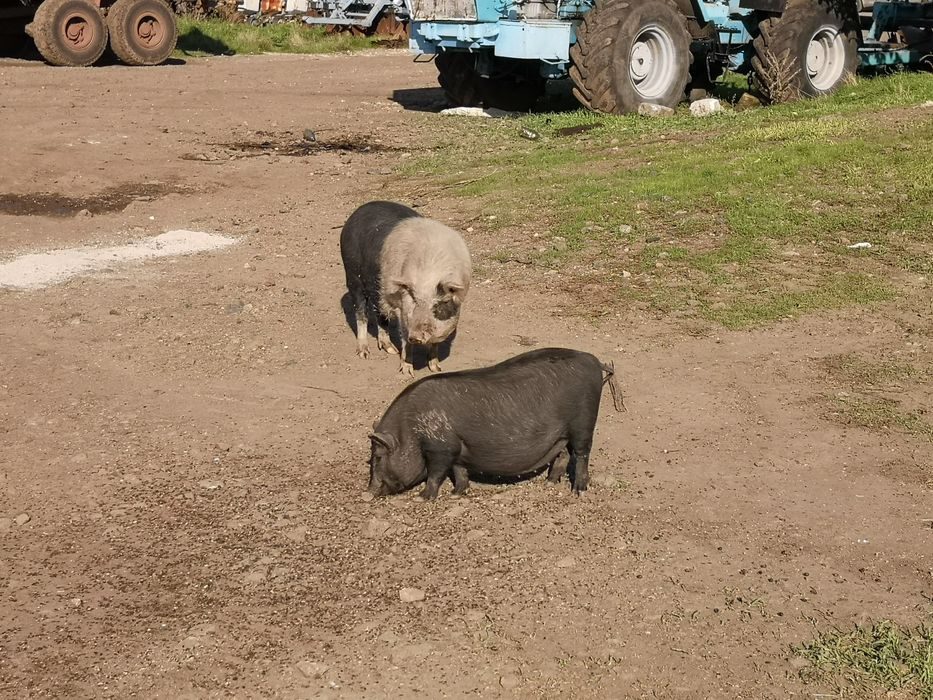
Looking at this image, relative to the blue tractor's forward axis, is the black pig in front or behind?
in front

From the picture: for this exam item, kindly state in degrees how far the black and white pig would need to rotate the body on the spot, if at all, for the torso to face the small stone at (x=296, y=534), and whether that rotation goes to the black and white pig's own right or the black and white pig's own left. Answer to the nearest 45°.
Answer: approximately 45° to the black and white pig's own right

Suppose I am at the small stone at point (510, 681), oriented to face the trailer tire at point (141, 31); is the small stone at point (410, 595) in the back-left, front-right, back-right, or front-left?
front-left

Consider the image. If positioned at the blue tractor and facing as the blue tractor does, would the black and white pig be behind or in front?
in front

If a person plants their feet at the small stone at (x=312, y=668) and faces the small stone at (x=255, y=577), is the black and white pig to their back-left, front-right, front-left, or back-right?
front-right

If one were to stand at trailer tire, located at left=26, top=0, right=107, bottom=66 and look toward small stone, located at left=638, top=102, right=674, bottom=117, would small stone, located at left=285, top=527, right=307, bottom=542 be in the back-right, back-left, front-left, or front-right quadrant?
front-right

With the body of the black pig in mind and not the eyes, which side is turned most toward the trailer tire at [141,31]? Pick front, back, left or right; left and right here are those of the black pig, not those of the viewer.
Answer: right

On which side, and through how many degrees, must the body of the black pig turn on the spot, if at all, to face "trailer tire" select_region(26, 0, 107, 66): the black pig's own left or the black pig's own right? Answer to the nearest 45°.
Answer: approximately 45° to the black pig's own right

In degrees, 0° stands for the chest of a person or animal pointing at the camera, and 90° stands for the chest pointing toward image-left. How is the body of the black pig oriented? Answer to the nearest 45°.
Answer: approximately 90°

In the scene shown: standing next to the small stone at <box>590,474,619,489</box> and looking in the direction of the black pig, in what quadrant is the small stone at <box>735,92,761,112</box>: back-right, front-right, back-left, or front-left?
back-right

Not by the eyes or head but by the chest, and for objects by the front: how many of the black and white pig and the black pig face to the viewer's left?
1

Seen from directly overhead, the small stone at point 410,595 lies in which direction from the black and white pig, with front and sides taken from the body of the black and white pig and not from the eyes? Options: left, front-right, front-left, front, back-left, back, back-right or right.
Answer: front-right

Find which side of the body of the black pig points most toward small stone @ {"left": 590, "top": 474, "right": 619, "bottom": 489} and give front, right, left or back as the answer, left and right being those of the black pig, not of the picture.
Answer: back

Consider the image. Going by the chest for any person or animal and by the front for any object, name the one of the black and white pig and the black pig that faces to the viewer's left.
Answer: the black pig

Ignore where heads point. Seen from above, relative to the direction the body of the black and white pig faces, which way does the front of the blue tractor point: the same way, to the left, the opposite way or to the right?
to the right

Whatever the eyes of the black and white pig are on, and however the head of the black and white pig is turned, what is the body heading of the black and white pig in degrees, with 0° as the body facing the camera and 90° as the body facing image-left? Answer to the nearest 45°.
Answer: approximately 315°

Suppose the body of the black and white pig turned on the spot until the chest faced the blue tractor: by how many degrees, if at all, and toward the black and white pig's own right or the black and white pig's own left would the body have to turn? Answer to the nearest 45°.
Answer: approximately 135° to the black and white pig's own left
